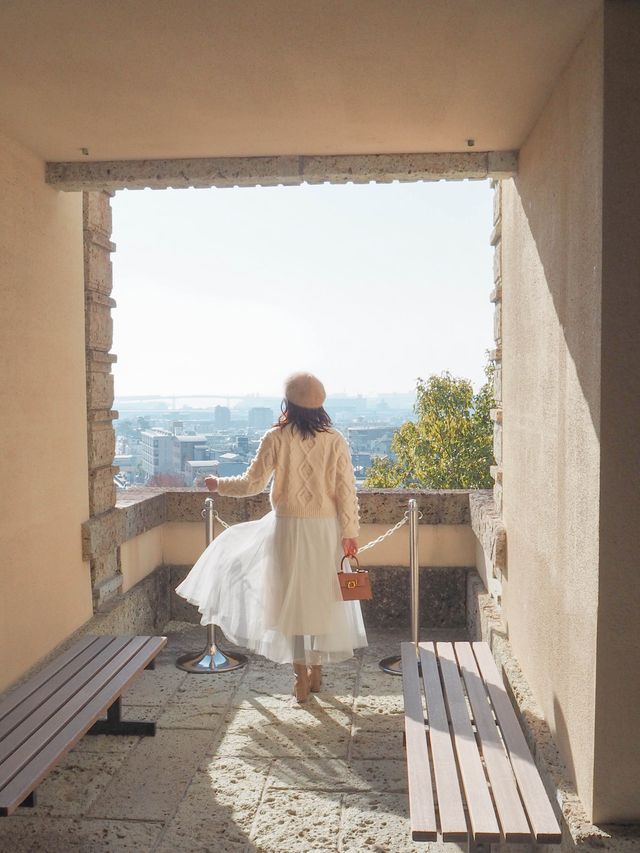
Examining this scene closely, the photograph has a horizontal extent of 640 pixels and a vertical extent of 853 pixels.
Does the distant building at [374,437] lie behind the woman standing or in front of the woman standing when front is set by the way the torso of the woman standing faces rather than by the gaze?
in front

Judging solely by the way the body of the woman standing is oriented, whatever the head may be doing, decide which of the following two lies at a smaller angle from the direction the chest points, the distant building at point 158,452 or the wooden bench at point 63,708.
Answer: the distant building

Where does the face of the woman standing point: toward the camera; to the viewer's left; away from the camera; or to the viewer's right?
away from the camera

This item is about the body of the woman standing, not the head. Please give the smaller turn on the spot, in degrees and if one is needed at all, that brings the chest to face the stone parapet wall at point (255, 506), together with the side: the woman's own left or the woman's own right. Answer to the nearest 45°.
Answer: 0° — they already face it

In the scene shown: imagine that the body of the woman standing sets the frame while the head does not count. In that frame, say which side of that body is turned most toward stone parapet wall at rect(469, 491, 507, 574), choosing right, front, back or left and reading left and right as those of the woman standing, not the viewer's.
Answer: right

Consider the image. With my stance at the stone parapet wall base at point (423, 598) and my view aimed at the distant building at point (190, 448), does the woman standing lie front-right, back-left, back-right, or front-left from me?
back-left

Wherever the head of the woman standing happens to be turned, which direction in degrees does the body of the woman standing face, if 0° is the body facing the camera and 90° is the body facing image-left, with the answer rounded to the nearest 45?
approximately 180°
